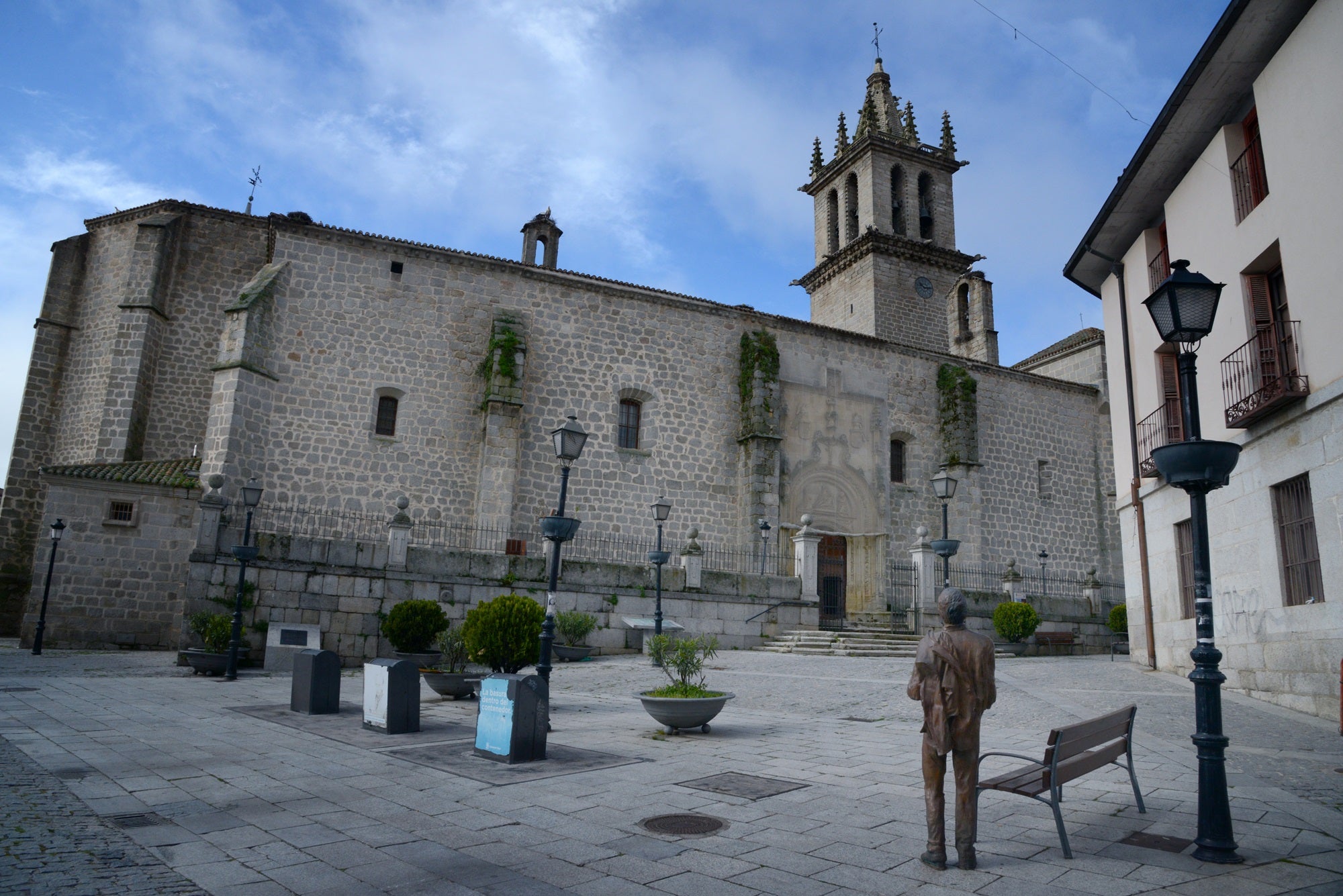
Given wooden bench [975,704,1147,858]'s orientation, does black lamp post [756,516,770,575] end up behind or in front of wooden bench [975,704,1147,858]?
in front

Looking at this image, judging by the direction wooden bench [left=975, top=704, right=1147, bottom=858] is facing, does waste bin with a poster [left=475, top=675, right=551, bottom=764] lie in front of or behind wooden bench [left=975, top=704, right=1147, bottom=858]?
in front

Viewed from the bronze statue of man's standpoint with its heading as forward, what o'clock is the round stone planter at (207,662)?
The round stone planter is roughly at 10 o'clock from the bronze statue of man.

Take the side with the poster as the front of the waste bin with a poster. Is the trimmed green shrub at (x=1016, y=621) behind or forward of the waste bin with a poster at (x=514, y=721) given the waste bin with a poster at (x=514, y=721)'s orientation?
behind

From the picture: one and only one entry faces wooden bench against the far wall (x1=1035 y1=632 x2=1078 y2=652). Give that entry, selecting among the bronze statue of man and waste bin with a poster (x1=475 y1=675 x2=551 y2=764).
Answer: the bronze statue of man

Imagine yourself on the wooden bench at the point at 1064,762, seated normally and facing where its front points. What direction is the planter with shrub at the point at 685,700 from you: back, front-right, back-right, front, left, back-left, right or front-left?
front

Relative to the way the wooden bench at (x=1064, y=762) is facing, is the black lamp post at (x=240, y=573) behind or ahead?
ahead

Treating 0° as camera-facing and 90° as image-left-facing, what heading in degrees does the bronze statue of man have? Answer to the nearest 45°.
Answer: approximately 180°

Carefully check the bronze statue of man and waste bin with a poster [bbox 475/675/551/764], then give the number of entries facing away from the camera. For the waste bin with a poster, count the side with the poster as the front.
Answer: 1

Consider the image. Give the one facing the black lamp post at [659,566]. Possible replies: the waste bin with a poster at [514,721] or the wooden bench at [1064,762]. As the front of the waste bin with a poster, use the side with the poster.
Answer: the wooden bench

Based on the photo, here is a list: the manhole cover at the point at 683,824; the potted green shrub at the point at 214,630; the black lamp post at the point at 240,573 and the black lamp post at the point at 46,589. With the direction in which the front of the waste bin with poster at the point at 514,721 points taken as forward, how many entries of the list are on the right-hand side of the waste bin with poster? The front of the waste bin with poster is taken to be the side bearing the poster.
3

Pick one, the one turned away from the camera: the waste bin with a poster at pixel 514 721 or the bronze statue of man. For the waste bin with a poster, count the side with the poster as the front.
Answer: the bronze statue of man

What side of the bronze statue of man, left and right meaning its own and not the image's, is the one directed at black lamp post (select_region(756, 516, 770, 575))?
front

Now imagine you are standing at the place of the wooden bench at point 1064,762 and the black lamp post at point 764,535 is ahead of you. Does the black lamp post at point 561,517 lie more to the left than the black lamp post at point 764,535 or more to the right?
left

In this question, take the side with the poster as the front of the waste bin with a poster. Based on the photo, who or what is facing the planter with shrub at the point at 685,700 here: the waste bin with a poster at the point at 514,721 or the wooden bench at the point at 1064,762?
the wooden bench

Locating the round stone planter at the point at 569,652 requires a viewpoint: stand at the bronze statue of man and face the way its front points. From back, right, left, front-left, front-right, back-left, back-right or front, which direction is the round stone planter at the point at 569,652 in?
front-left

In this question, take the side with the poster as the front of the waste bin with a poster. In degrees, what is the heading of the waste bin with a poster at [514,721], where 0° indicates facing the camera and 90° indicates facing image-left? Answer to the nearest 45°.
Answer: approximately 45°

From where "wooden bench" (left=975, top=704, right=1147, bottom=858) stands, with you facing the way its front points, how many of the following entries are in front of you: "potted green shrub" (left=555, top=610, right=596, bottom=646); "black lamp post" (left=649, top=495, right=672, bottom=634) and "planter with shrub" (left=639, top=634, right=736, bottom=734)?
3
